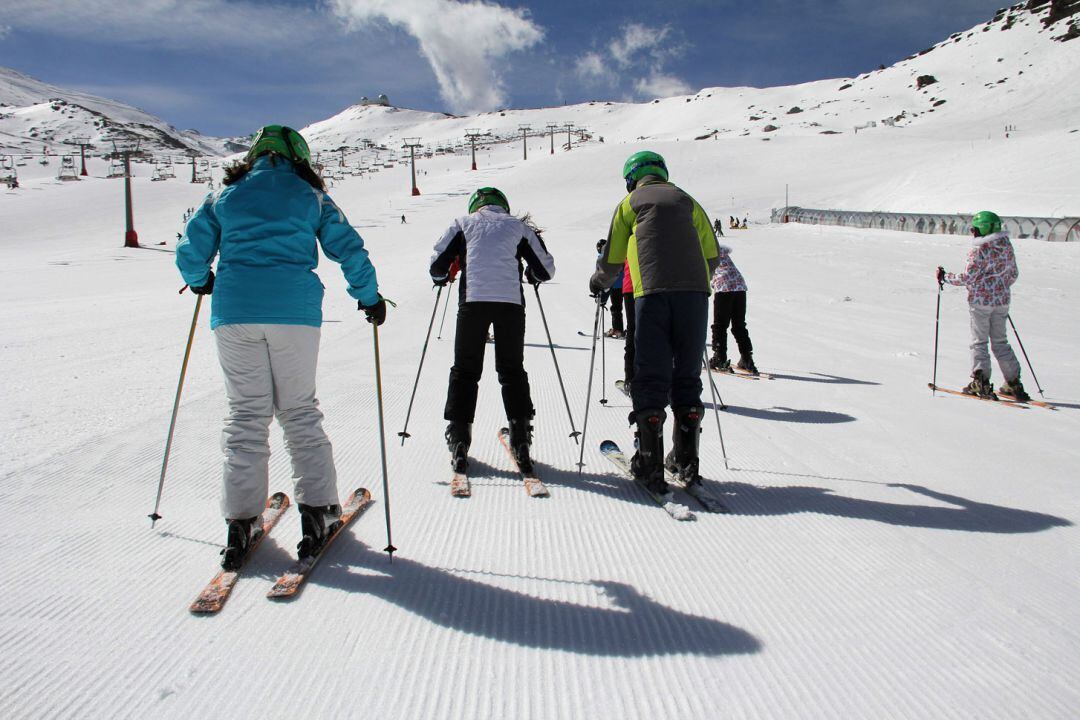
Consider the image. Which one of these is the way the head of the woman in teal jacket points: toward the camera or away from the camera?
away from the camera

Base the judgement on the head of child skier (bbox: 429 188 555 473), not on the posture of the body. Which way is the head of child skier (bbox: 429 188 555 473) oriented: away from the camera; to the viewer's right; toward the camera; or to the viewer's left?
away from the camera

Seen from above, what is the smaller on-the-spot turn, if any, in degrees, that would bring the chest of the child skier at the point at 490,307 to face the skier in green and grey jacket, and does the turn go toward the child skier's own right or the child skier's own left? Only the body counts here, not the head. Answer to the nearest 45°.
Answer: approximately 135° to the child skier's own right

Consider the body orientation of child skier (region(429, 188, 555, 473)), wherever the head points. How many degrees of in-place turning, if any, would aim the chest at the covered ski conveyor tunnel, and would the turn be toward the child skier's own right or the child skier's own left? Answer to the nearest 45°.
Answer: approximately 45° to the child skier's own right

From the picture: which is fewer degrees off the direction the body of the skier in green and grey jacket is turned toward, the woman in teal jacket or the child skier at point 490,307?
the child skier

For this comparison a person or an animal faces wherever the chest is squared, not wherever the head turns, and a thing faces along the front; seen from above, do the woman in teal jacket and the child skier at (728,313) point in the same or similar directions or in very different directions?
same or similar directions

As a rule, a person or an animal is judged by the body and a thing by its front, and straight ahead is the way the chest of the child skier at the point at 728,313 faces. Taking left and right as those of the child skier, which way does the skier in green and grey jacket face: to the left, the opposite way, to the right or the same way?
the same way

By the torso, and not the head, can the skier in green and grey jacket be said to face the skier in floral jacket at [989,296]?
no

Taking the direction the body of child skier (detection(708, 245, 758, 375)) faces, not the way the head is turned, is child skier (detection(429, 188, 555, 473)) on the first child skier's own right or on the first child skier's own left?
on the first child skier's own left

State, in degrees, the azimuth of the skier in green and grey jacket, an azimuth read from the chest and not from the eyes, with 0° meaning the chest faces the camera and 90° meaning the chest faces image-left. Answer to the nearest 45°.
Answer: approximately 135°

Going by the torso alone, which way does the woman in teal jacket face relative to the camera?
away from the camera

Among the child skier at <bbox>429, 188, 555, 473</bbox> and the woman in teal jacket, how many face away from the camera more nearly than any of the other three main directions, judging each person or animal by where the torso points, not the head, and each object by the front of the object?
2

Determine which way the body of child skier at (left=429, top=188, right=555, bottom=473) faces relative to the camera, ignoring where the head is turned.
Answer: away from the camera

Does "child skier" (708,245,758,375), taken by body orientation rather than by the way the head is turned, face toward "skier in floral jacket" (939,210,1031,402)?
no
